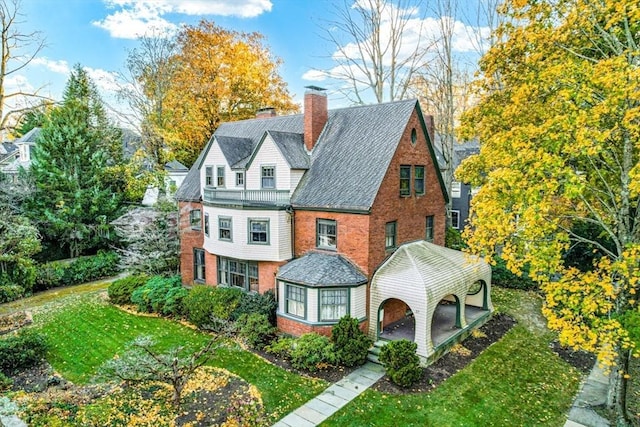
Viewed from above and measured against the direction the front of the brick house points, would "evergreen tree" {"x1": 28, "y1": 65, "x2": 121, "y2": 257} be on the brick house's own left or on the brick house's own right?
on the brick house's own right

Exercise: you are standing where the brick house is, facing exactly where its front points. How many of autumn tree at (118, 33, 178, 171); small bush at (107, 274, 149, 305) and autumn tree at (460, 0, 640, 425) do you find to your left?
1

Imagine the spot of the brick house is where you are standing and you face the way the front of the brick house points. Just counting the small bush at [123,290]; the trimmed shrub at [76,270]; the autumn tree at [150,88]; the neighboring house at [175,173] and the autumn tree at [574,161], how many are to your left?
1

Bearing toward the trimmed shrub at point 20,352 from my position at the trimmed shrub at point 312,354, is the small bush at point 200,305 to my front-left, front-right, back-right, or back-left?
front-right

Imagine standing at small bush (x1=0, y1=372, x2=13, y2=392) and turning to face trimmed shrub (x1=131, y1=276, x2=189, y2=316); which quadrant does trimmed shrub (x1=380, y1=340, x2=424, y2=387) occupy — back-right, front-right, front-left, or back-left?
front-right

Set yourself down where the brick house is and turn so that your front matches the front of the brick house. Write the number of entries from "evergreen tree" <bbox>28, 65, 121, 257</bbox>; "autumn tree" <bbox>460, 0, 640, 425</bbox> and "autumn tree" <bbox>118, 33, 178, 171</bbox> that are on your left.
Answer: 1

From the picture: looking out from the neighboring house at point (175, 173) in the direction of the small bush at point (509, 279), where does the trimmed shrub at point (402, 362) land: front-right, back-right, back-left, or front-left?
front-right

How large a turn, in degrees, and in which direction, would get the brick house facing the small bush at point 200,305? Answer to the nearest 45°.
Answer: approximately 45° to its right

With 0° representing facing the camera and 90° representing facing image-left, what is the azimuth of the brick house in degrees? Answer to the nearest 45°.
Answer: approximately 45°

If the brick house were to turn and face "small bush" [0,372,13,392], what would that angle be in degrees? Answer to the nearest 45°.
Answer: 0° — it already faces it

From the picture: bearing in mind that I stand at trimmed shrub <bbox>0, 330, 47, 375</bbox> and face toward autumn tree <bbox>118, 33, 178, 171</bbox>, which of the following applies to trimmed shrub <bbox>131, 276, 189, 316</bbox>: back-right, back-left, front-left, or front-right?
front-right

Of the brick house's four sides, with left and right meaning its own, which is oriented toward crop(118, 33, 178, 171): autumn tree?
right

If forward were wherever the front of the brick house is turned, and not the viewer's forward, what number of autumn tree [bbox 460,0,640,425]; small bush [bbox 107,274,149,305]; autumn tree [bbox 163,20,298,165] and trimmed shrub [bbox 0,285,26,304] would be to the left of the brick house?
1

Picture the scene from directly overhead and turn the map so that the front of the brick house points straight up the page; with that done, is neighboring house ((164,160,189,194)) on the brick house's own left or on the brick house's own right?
on the brick house's own right
